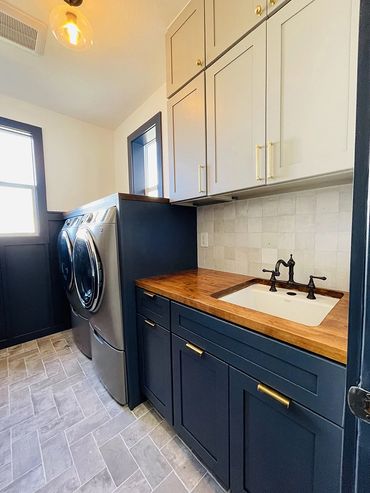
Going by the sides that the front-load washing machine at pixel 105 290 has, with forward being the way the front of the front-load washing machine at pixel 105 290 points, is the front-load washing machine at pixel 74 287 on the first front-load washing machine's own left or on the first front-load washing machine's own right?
on the first front-load washing machine's own right

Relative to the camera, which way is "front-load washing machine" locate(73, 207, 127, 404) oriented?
to the viewer's left

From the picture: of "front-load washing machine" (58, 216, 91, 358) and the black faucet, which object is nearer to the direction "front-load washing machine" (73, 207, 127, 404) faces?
the front-load washing machine

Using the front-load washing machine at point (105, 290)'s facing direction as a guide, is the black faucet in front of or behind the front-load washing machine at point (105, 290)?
behind
